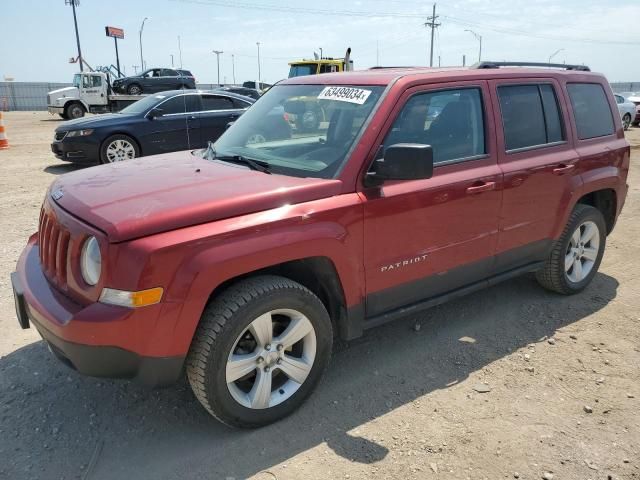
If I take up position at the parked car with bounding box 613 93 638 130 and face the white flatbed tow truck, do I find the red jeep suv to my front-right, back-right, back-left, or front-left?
front-left

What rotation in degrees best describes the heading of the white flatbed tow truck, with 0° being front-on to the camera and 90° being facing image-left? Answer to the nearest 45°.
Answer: approximately 90°

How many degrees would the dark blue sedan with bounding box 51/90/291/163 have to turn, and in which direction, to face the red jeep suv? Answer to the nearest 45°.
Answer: approximately 90° to its left

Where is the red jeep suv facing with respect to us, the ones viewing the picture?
facing the viewer and to the left of the viewer

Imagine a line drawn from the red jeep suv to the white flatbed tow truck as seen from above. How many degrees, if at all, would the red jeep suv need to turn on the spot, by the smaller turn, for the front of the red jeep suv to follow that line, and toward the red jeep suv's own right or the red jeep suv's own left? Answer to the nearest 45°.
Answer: approximately 90° to the red jeep suv's own right

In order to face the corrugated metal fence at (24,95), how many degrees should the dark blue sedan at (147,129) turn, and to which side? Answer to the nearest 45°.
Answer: approximately 90° to its right

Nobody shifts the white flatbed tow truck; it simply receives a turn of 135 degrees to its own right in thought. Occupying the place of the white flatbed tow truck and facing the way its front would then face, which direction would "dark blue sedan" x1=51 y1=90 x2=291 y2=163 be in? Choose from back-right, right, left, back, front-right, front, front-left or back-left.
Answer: back-right

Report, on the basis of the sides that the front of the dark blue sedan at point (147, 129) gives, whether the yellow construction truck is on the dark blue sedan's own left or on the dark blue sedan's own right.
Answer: on the dark blue sedan's own right

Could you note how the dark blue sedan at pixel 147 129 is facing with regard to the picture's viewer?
facing to the left of the viewer

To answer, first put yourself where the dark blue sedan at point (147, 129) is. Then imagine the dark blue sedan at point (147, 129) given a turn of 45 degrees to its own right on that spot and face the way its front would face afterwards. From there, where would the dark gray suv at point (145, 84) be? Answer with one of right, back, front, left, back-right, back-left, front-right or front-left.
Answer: front-right

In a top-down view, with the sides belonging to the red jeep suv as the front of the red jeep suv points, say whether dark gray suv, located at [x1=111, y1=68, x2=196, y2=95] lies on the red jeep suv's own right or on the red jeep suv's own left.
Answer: on the red jeep suv's own right
